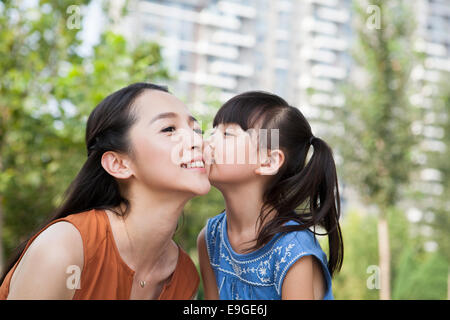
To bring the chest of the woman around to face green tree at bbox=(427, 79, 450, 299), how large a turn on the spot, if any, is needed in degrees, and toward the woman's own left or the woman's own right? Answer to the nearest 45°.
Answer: approximately 90° to the woman's own left

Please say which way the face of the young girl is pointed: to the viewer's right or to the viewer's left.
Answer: to the viewer's left

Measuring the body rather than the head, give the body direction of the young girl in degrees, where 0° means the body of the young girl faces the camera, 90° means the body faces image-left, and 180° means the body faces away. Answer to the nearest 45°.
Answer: approximately 45°

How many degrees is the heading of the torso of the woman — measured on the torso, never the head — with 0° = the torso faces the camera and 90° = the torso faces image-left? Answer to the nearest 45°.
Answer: approximately 315°

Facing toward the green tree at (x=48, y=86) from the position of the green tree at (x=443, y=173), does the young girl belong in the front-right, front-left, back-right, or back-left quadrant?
front-left

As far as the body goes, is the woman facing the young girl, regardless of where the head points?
no

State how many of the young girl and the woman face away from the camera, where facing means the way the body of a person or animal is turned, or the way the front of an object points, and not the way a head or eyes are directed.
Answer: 0

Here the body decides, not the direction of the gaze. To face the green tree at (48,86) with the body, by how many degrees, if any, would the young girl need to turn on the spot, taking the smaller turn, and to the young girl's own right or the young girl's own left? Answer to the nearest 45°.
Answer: approximately 90° to the young girl's own right

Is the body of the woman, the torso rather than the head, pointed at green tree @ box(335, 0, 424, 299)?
no
